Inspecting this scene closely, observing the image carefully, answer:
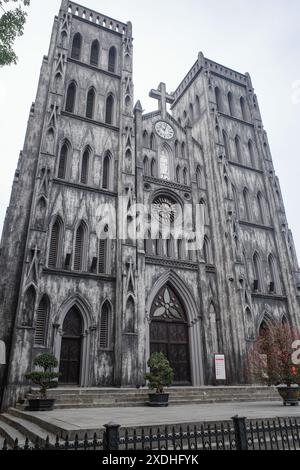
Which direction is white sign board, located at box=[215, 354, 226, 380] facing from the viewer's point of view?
toward the camera

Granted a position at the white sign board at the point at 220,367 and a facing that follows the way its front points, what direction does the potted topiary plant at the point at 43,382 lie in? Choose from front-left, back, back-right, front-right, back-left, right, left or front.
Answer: front-right

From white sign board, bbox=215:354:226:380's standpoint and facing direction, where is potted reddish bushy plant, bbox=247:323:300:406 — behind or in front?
in front

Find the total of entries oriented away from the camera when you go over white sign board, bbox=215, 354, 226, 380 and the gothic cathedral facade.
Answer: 0

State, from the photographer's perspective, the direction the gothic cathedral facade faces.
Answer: facing the viewer and to the right of the viewer
